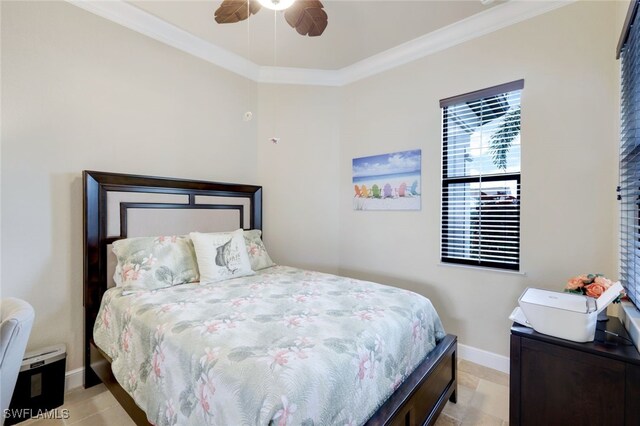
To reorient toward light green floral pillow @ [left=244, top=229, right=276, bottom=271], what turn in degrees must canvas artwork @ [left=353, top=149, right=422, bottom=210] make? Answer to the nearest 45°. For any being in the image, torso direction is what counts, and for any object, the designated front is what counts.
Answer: approximately 45° to its right

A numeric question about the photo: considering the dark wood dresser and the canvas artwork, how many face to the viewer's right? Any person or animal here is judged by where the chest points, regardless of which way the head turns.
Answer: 0

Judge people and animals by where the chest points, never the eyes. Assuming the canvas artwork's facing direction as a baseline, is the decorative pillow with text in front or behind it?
in front

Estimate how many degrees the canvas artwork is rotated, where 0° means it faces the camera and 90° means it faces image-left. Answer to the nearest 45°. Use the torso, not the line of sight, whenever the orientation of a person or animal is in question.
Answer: approximately 45°

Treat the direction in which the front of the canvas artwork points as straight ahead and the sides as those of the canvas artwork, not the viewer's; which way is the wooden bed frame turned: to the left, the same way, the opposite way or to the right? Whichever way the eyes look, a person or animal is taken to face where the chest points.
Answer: to the left

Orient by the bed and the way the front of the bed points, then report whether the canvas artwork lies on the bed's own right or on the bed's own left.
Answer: on the bed's own left

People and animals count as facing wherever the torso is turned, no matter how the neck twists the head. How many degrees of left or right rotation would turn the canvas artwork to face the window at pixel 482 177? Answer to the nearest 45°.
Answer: approximately 90° to its left

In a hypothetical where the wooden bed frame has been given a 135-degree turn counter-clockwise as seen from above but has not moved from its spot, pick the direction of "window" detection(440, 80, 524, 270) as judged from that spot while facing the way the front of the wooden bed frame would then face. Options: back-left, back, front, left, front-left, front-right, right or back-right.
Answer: right

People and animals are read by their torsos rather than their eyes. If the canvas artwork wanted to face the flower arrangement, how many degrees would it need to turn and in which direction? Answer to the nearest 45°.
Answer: approximately 90° to its left

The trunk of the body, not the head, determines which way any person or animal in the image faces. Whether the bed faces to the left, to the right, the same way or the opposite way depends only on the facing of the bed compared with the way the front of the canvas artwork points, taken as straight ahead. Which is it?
to the left

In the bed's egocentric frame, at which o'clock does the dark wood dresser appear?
The dark wood dresser is roughly at 11 o'clock from the bed.

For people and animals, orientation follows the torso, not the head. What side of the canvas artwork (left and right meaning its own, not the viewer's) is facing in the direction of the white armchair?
front

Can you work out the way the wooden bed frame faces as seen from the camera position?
facing the viewer and to the right of the viewer
